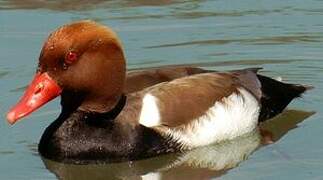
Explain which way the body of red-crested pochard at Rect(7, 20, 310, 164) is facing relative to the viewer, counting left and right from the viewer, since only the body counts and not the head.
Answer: facing the viewer and to the left of the viewer
